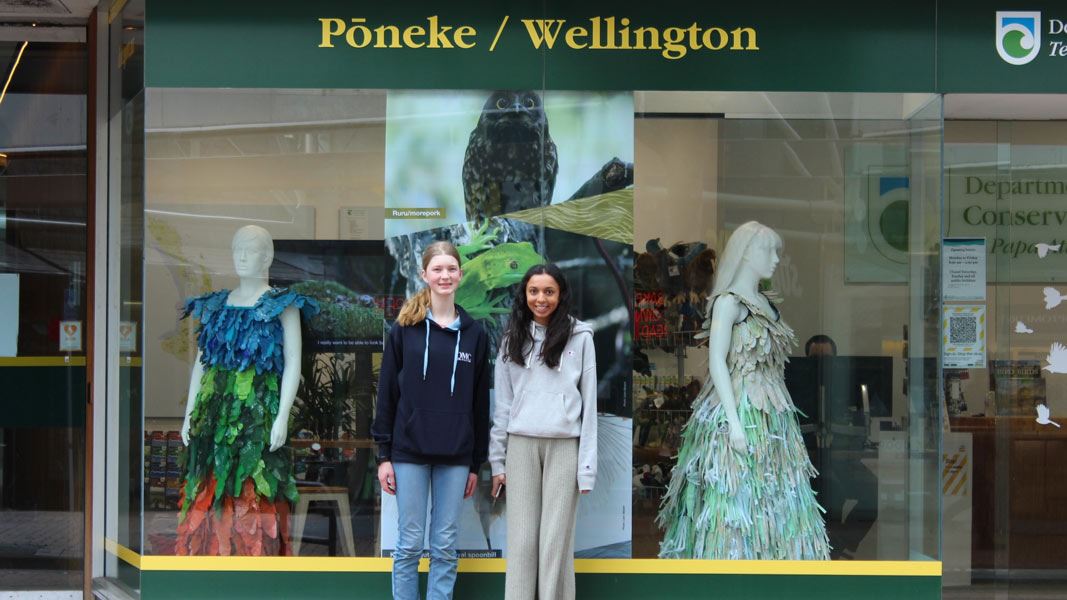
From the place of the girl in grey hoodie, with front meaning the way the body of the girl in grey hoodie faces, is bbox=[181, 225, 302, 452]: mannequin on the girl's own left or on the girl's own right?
on the girl's own right

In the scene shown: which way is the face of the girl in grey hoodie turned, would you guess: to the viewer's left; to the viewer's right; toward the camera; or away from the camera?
toward the camera

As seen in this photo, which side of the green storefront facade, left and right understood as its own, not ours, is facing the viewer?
front

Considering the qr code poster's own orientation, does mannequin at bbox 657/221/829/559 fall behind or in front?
in front

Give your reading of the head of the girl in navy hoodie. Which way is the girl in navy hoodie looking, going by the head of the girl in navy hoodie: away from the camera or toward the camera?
toward the camera

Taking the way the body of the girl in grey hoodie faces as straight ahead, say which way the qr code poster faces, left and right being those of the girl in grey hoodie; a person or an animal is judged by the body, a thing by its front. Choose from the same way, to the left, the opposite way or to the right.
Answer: the same way

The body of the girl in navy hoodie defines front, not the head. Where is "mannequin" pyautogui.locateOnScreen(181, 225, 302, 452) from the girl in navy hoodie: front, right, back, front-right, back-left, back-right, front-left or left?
back-right

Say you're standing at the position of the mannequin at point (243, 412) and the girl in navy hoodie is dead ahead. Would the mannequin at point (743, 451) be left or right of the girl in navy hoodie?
left

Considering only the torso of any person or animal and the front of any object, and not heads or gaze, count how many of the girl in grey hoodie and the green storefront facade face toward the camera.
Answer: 2

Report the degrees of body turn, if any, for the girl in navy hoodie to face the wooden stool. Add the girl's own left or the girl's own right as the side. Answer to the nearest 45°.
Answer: approximately 135° to the girl's own right

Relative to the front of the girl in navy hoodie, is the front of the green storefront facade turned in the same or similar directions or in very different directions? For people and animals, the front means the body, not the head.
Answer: same or similar directions

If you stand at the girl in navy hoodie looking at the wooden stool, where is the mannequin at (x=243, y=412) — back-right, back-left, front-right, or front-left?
front-left

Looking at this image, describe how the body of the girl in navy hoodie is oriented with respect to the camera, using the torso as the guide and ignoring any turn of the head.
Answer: toward the camera

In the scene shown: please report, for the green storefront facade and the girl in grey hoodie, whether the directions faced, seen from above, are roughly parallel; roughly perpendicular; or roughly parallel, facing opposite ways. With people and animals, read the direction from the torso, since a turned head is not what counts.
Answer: roughly parallel

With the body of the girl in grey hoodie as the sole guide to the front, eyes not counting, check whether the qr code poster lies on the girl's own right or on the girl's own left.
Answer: on the girl's own left

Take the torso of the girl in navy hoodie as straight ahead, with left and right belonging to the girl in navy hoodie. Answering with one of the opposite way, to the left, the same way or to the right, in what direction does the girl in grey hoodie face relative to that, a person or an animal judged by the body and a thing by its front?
the same way

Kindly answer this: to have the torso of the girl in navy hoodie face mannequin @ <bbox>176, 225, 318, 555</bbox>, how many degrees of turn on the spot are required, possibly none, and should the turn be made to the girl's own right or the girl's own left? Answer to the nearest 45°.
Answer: approximately 135° to the girl's own right

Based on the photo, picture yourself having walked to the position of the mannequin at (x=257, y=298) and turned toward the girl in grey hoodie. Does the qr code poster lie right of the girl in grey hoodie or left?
left

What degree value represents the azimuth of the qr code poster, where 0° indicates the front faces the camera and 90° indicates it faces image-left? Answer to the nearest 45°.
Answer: approximately 0°
